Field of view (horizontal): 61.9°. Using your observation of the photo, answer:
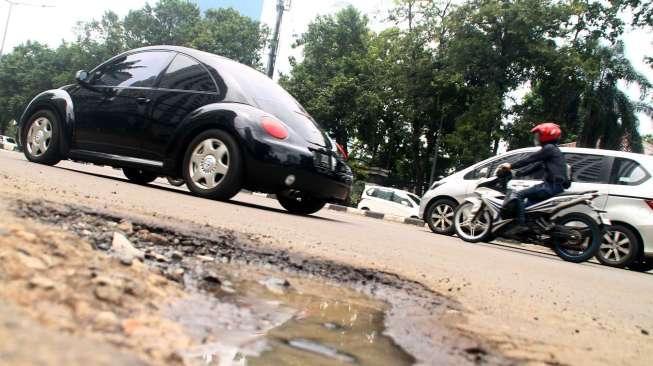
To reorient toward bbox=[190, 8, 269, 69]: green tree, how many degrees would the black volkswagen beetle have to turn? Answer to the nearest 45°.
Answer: approximately 45° to its right

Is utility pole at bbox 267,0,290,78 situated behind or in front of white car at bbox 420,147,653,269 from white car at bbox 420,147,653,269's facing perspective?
in front

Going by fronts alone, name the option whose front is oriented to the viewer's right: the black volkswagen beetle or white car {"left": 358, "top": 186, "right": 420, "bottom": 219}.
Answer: the white car

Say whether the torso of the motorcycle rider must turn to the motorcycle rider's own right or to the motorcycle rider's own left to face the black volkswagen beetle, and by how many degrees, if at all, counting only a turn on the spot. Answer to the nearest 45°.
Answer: approximately 45° to the motorcycle rider's own left

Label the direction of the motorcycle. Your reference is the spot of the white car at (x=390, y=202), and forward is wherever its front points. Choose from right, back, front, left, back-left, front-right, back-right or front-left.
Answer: right

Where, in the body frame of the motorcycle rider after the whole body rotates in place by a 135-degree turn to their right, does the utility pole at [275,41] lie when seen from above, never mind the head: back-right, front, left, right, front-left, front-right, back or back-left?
left

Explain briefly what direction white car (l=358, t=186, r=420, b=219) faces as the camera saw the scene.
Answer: facing to the right of the viewer

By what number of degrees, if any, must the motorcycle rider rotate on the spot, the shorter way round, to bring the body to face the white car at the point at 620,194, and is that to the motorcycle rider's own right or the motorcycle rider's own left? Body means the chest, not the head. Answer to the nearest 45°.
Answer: approximately 135° to the motorcycle rider's own right

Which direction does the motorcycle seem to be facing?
to the viewer's left

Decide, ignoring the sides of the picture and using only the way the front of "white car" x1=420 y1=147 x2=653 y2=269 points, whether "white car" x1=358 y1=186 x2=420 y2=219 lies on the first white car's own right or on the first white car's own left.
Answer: on the first white car's own right

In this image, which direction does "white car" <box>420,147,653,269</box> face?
to the viewer's left

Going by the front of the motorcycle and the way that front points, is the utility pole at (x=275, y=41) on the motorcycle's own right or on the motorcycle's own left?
on the motorcycle's own right

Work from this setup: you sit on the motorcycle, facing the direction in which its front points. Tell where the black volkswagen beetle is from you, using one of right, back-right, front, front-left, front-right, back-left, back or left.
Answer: front-left
